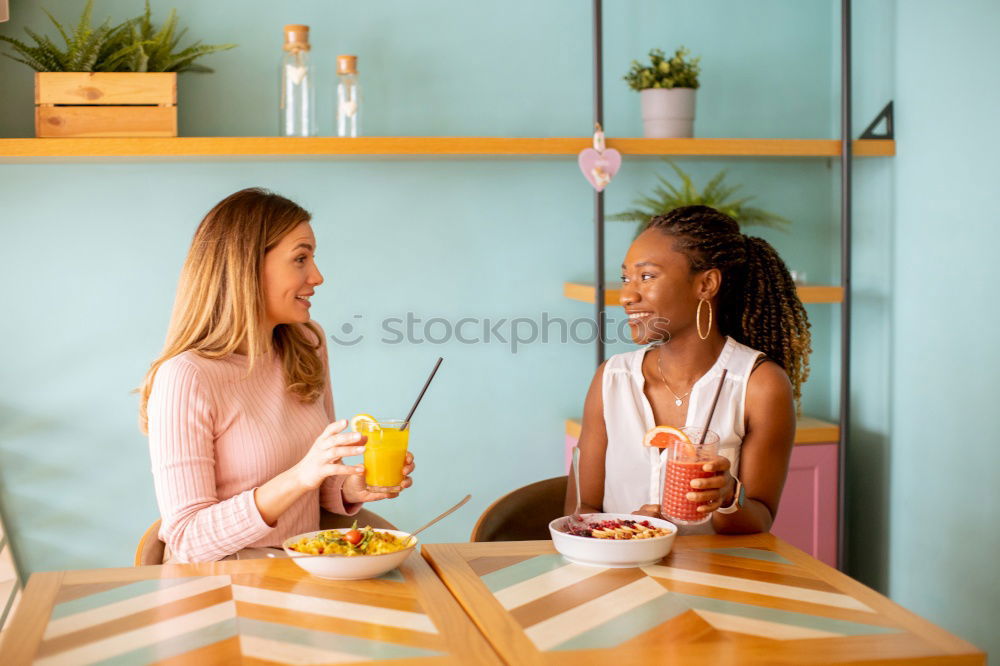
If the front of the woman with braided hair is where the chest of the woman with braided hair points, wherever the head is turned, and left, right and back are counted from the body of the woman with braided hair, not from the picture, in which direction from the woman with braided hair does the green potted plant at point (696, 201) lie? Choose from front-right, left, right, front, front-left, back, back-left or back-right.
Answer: back-right

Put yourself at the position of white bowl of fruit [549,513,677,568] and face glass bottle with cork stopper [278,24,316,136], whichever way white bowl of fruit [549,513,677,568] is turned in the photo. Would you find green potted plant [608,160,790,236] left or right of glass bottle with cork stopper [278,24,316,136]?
right

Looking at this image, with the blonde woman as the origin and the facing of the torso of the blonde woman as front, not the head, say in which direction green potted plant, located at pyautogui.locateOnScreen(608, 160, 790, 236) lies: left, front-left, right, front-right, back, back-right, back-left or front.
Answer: left

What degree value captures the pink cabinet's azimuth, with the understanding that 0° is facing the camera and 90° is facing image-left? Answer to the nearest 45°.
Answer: approximately 0°

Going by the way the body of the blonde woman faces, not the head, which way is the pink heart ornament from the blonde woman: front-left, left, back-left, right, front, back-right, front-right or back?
left

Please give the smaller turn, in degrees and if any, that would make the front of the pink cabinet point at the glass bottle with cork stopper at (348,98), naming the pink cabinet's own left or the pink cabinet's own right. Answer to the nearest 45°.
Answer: approximately 90° to the pink cabinet's own right

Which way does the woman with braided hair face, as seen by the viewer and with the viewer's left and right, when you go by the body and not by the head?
facing the viewer and to the left of the viewer

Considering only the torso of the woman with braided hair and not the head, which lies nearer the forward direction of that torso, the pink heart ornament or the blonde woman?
the blonde woman

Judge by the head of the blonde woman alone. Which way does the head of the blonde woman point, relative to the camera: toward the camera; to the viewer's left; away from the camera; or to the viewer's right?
to the viewer's right

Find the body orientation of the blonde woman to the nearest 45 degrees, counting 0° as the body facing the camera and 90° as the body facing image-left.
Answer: approximately 315°
